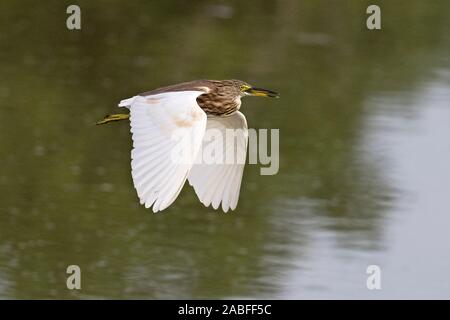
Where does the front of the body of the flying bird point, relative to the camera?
to the viewer's right
